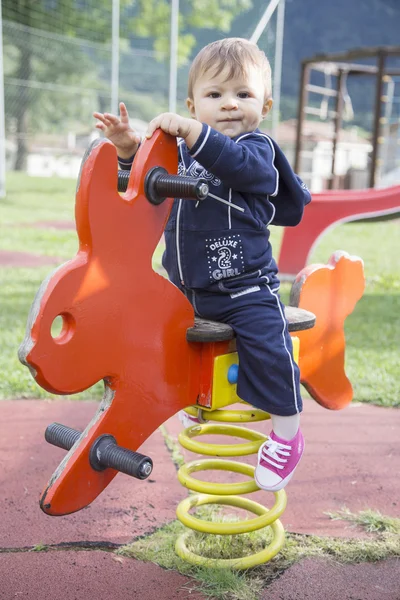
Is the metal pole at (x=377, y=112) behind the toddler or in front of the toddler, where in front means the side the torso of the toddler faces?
behind

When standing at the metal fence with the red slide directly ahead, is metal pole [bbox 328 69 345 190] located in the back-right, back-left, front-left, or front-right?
front-left

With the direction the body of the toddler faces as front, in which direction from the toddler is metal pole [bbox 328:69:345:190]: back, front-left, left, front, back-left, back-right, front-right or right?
back-right

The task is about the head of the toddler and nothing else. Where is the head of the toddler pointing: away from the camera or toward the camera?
toward the camera

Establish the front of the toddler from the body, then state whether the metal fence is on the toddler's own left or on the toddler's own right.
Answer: on the toddler's own right

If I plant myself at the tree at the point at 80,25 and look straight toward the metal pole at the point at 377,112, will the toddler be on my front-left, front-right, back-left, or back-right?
front-right

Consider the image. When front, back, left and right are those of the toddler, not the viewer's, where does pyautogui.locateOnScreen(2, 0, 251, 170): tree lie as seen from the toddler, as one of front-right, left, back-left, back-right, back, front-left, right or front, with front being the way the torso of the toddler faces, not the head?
back-right

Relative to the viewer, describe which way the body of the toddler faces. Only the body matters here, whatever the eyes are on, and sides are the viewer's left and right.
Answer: facing the viewer and to the left of the viewer

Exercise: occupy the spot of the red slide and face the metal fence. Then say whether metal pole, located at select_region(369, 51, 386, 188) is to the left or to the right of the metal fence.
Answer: right
